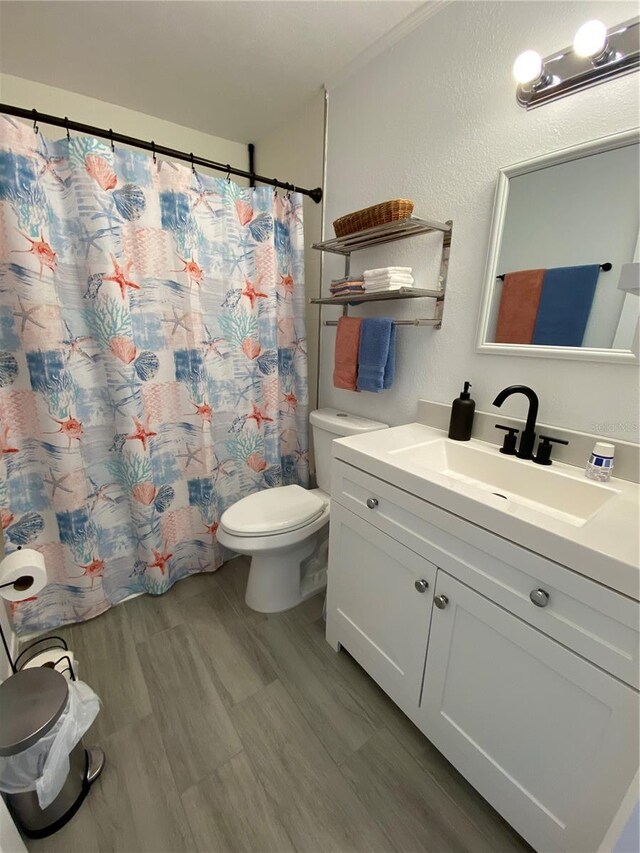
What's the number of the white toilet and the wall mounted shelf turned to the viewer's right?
0

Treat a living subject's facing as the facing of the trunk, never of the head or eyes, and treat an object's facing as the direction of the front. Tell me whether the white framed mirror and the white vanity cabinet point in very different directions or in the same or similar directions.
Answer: same or similar directions

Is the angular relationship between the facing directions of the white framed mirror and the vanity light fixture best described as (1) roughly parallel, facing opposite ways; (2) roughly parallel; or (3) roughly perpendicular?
roughly parallel

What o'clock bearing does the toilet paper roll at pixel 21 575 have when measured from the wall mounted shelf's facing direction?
The toilet paper roll is roughly at 12 o'clock from the wall mounted shelf.

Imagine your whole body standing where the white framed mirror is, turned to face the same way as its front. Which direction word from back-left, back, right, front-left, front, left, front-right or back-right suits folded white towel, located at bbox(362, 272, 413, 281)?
front-right

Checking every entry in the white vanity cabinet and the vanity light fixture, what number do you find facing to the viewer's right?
0

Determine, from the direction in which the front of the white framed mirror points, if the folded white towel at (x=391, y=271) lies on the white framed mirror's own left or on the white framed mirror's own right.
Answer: on the white framed mirror's own right

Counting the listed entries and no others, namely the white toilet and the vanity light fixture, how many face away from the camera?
0

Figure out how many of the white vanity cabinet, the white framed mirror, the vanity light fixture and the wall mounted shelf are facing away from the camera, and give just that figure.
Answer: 0

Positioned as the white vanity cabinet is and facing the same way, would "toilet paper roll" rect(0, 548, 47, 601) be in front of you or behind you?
in front

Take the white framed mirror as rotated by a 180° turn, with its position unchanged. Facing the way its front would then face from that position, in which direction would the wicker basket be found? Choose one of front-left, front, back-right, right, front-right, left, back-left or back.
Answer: back-left

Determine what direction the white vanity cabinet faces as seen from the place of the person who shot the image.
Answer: facing the viewer and to the left of the viewer

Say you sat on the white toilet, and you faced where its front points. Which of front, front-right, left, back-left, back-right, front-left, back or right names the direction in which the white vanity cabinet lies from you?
left

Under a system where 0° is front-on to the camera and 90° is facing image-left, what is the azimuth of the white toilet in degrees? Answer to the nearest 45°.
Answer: approximately 45°
